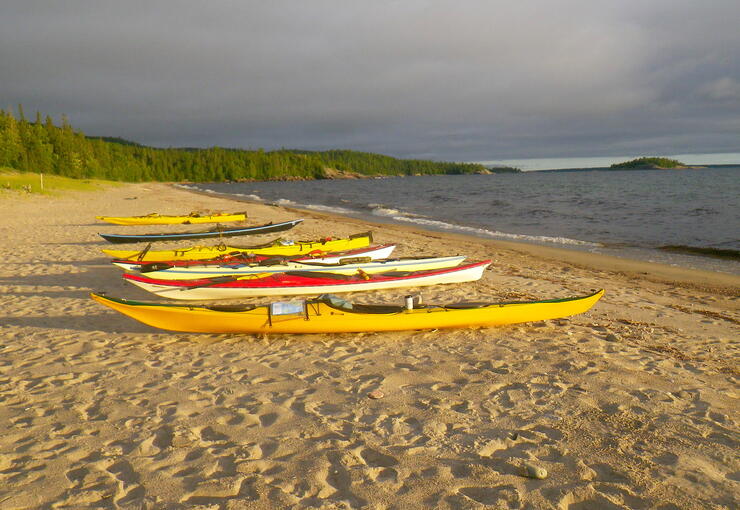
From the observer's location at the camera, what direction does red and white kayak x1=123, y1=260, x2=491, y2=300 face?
facing to the left of the viewer

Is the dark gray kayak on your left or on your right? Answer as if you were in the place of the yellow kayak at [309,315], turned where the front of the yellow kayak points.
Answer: on your right

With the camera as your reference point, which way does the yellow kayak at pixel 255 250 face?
facing to the left of the viewer

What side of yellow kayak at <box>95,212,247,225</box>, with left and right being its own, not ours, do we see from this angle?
left

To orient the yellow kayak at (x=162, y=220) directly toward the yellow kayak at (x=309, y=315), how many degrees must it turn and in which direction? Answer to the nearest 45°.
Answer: approximately 90° to its left

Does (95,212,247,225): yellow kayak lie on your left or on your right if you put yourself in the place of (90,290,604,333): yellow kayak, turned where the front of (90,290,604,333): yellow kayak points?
on your right

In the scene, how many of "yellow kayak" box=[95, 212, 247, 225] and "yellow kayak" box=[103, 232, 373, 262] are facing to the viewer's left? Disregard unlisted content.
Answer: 2

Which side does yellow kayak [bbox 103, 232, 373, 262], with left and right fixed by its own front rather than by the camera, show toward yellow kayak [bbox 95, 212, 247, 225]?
right

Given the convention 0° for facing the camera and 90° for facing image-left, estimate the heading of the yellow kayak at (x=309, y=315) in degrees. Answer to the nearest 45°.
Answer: approximately 90°

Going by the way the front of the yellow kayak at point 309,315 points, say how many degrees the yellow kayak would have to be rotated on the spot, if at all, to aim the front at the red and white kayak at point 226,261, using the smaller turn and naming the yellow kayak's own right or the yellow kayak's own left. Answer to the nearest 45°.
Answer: approximately 45° to the yellow kayak's own right

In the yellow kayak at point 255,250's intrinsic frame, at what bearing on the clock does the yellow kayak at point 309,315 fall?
the yellow kayak at point 309,315 is roughly at 9 o'clock from the yellow kayak at point 255,250.
